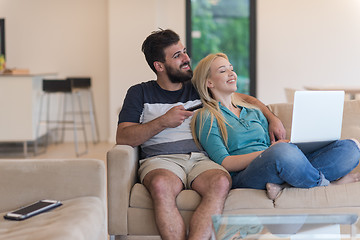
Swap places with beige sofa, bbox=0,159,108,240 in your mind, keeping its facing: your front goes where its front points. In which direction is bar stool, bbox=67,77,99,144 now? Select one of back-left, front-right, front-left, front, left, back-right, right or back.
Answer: left

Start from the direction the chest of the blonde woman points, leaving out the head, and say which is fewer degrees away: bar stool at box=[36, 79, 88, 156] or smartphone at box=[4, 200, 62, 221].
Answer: the smartphone

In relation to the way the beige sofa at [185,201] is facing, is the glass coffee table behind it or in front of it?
in front

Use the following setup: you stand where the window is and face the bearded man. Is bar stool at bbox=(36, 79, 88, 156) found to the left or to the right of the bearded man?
right

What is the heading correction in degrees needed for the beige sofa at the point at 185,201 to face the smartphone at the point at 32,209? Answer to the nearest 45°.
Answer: approximately 45° to its right

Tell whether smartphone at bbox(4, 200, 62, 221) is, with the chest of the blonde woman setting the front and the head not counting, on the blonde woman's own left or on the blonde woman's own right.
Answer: on the blonde woman's own right

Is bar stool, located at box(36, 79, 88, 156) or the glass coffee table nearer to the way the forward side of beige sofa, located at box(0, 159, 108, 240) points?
the glass coffee table
